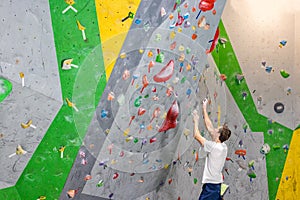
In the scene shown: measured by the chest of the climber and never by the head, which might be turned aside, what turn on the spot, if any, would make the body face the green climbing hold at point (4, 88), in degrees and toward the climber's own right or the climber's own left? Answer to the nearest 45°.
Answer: approximately 90° to the climber's own left

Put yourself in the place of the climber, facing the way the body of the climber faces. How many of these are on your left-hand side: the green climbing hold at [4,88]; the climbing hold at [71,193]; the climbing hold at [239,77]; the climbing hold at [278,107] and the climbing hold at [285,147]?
2

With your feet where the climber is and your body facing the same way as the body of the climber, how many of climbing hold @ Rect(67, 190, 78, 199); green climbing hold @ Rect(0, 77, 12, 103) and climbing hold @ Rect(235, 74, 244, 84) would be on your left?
2

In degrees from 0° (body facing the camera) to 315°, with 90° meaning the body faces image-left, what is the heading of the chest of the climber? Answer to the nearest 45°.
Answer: approximately 135°

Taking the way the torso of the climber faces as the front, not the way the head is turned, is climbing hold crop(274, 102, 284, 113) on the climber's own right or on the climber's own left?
on the climber's own right

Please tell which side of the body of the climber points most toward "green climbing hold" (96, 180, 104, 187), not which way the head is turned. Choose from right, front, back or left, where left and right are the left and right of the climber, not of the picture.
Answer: left
